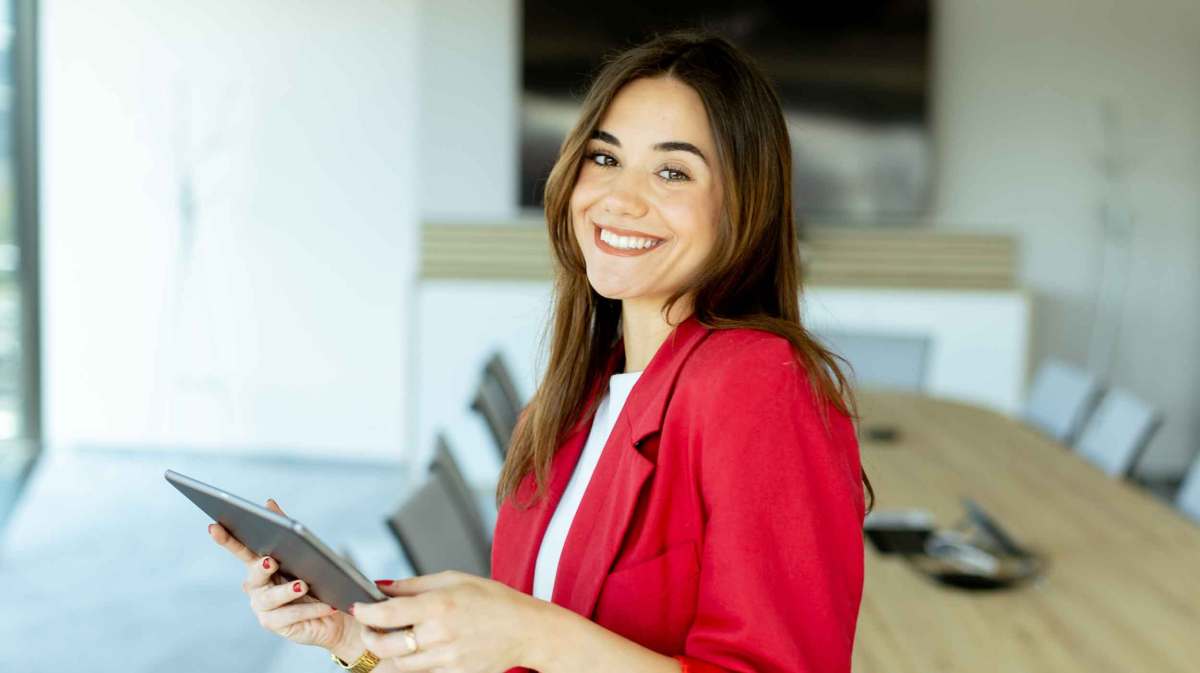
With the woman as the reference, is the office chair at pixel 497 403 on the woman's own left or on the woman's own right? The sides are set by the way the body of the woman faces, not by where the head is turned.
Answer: on the woman's own right

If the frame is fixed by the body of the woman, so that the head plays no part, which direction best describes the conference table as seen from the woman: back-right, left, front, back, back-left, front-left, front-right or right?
back

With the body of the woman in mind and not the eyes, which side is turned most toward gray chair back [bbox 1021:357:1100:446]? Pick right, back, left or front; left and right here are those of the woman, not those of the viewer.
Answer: back

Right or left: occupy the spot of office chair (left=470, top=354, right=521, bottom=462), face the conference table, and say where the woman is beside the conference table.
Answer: right

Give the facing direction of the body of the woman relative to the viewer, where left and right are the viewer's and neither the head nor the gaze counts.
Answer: facing the viewer and to the left of the viewer

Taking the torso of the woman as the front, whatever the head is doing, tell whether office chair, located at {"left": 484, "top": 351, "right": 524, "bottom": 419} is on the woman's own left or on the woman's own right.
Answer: on the woman's own right
